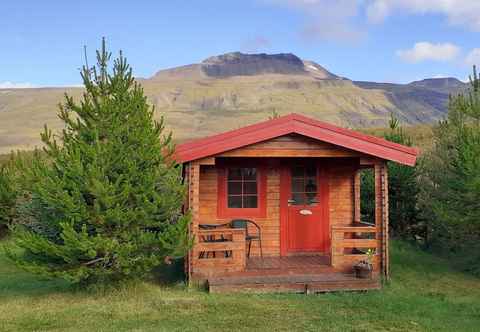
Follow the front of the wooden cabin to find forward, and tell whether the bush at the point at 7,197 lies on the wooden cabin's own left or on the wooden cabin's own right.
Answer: on the wooden cabin's own right

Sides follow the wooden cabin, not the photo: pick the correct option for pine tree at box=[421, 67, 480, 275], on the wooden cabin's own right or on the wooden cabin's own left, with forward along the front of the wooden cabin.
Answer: on the wooden cabin's own left

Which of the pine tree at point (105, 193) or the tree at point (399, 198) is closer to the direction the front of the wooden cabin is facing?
the pine tree

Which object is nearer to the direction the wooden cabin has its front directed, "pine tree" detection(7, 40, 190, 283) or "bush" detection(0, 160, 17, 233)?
the pine tree

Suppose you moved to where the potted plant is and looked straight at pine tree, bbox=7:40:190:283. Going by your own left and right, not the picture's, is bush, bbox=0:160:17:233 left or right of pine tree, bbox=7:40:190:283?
right

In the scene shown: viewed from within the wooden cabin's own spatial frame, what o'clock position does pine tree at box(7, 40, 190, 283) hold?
The pine tree is roughly at 2 o'clock from the wooden cabin.

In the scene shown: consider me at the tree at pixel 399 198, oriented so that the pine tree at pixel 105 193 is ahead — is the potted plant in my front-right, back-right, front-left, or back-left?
front-left

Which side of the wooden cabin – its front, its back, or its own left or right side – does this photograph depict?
front

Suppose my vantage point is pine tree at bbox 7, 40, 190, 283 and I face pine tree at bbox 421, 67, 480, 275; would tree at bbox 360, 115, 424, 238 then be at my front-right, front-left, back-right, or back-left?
front-left

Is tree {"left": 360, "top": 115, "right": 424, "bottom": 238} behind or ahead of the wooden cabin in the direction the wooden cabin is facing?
behind
